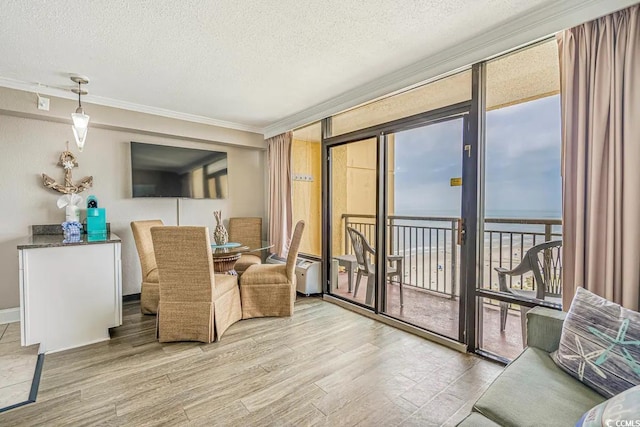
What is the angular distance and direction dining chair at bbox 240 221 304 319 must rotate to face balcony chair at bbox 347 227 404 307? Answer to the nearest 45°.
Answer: approximately 180°

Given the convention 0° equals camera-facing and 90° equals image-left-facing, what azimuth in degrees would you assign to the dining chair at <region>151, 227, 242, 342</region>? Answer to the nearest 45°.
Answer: approximately 225°

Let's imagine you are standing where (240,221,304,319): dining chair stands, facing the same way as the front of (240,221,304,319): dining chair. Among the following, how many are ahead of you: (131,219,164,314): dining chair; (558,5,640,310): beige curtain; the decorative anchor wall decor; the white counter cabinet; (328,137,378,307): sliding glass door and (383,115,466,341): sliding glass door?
3

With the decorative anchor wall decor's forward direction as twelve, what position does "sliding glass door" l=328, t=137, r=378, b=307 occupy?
The sliding glass door is roughly at 10 o'clock from the decorative anchor wall decor.

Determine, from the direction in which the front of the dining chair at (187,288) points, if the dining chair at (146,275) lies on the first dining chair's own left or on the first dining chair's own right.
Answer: on the first dining chair's own left

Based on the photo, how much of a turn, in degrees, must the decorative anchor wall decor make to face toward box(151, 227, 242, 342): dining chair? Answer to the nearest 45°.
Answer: approximately 45° to its left

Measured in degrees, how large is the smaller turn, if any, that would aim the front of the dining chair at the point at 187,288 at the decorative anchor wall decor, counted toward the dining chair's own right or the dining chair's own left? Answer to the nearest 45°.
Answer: approximately 90° to the dining chair's own left

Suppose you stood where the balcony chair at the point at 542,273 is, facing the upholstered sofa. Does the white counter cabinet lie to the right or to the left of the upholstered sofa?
right

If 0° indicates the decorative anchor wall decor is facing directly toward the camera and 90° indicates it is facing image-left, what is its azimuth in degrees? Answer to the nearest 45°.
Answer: approximately 0°

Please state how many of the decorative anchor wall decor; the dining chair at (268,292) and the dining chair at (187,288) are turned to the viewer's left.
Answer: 1

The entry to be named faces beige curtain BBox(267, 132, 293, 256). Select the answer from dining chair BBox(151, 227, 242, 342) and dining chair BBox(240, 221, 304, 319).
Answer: dining chair BBox(151, 227, 242, 342)

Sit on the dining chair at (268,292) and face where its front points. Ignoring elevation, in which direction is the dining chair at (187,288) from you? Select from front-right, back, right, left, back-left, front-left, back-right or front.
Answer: front-left

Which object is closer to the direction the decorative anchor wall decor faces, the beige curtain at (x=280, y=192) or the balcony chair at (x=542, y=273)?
the balcony chair

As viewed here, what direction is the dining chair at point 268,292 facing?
to the viewer's left

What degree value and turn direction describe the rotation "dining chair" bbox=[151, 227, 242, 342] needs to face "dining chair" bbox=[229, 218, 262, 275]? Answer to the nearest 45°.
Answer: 0° — it already faces it

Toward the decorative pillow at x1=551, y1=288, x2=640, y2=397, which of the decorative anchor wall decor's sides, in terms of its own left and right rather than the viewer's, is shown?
front

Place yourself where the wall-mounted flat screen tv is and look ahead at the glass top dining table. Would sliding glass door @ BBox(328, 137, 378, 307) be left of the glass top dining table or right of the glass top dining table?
left

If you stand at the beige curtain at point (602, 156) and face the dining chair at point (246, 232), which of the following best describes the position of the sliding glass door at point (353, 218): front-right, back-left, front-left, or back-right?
front-right
